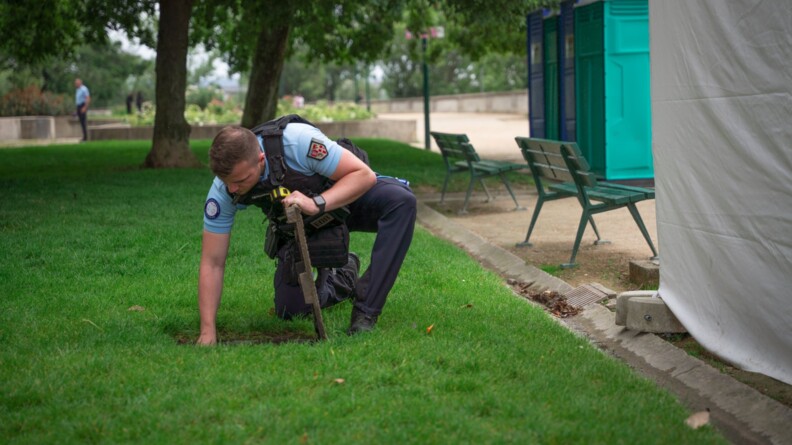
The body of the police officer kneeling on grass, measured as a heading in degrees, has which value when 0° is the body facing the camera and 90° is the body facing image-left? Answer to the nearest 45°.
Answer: approximately 45°

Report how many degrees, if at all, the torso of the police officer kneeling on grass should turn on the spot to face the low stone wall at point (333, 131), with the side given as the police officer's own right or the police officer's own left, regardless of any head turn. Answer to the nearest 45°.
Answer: approximately 135° to the police officer's own right

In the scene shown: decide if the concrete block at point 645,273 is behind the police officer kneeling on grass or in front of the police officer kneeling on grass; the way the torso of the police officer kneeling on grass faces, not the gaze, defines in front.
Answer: behind

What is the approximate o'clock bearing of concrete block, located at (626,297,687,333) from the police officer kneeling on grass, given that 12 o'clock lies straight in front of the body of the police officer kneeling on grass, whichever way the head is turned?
The concrete block is roughly at 7 o'clock from the police officer kneeling on grass.

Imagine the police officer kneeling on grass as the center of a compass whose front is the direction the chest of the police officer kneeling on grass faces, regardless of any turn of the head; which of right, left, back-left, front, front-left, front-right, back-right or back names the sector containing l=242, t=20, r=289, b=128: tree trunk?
back-right

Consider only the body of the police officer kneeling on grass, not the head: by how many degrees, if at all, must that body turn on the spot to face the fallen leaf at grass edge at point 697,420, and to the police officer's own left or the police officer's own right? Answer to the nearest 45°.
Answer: approximately 90° to the police officer's own left

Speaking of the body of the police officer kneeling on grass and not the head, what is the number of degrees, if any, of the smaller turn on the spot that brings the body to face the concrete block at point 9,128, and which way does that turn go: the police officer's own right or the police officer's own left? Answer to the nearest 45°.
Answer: approximately 135° to the police officer's own right

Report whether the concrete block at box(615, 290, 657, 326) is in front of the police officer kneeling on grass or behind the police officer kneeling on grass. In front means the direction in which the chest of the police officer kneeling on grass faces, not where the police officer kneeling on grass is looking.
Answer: behind

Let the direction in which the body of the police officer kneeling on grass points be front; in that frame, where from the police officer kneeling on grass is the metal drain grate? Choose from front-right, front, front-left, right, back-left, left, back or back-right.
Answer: back

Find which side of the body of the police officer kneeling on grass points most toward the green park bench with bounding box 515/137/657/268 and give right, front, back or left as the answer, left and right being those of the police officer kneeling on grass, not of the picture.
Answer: back
